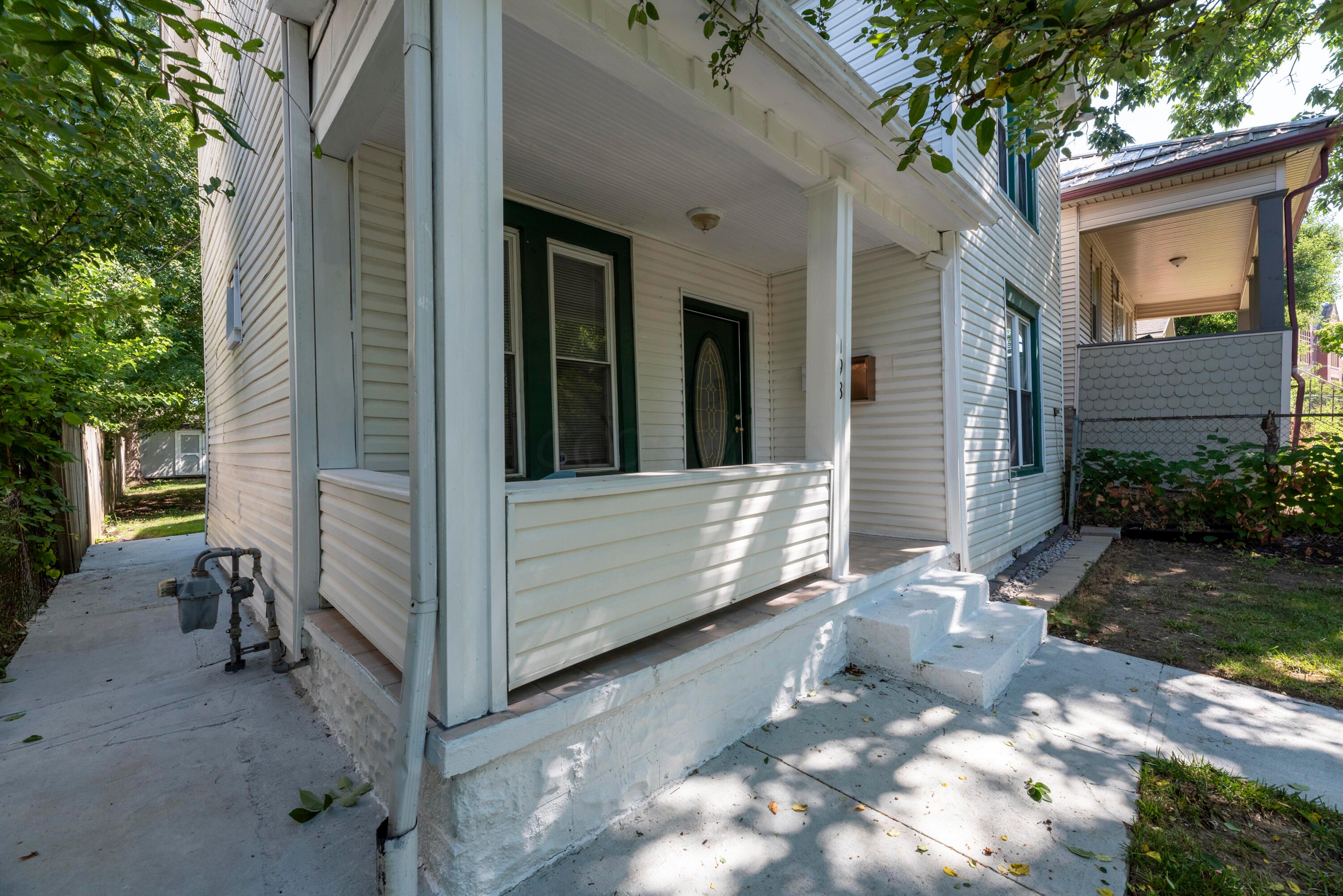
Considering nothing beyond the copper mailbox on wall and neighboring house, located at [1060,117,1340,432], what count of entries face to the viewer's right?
1

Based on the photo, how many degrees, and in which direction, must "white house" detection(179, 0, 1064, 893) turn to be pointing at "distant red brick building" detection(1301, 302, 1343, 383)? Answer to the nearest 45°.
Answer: approximately 90° to its left

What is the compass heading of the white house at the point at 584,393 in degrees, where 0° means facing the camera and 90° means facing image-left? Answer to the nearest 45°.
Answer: approximately 315°

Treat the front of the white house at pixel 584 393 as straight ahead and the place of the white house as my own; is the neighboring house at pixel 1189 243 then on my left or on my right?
on my left

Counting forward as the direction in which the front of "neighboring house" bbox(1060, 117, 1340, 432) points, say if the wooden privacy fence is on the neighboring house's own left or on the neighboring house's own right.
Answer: on the neighboring house's own right
